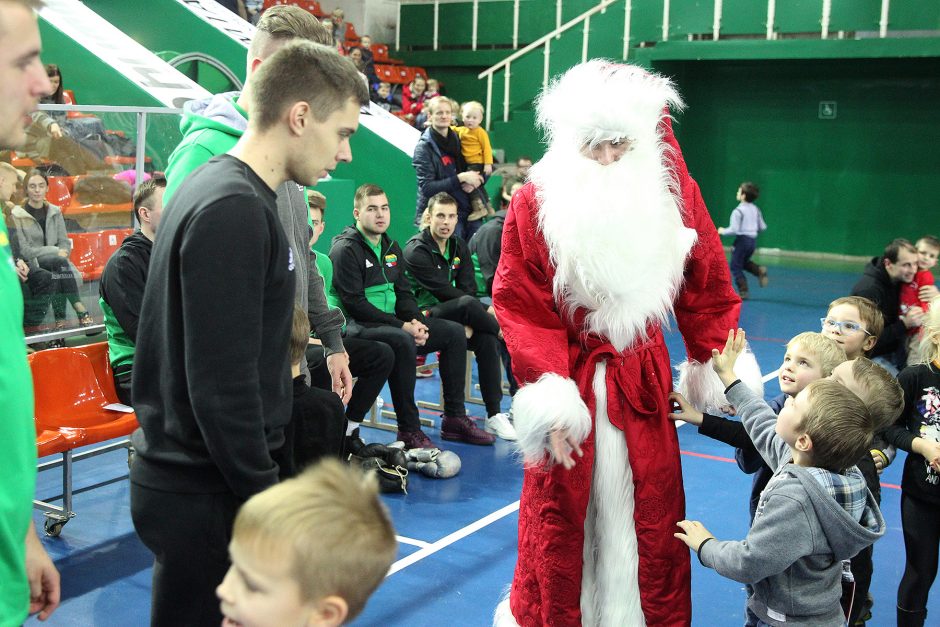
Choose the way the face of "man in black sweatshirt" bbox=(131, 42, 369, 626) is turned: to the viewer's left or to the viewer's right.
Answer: to the viewer's right

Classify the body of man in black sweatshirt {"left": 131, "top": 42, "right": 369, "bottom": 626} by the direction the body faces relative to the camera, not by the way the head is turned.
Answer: to the viewer's right

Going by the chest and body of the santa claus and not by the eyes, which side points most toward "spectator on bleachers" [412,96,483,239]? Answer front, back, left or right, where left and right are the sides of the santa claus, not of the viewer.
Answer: back

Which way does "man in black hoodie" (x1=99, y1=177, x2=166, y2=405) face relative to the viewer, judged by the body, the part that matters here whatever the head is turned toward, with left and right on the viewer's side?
facing to the right of the viewer

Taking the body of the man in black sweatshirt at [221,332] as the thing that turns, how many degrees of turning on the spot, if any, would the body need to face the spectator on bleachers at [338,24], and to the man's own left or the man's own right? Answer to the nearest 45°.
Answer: approximately 90° to the man's own left

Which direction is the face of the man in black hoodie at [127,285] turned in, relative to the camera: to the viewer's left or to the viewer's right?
to the viewer's right

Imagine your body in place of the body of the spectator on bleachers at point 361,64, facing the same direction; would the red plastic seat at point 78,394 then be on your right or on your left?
on your right
